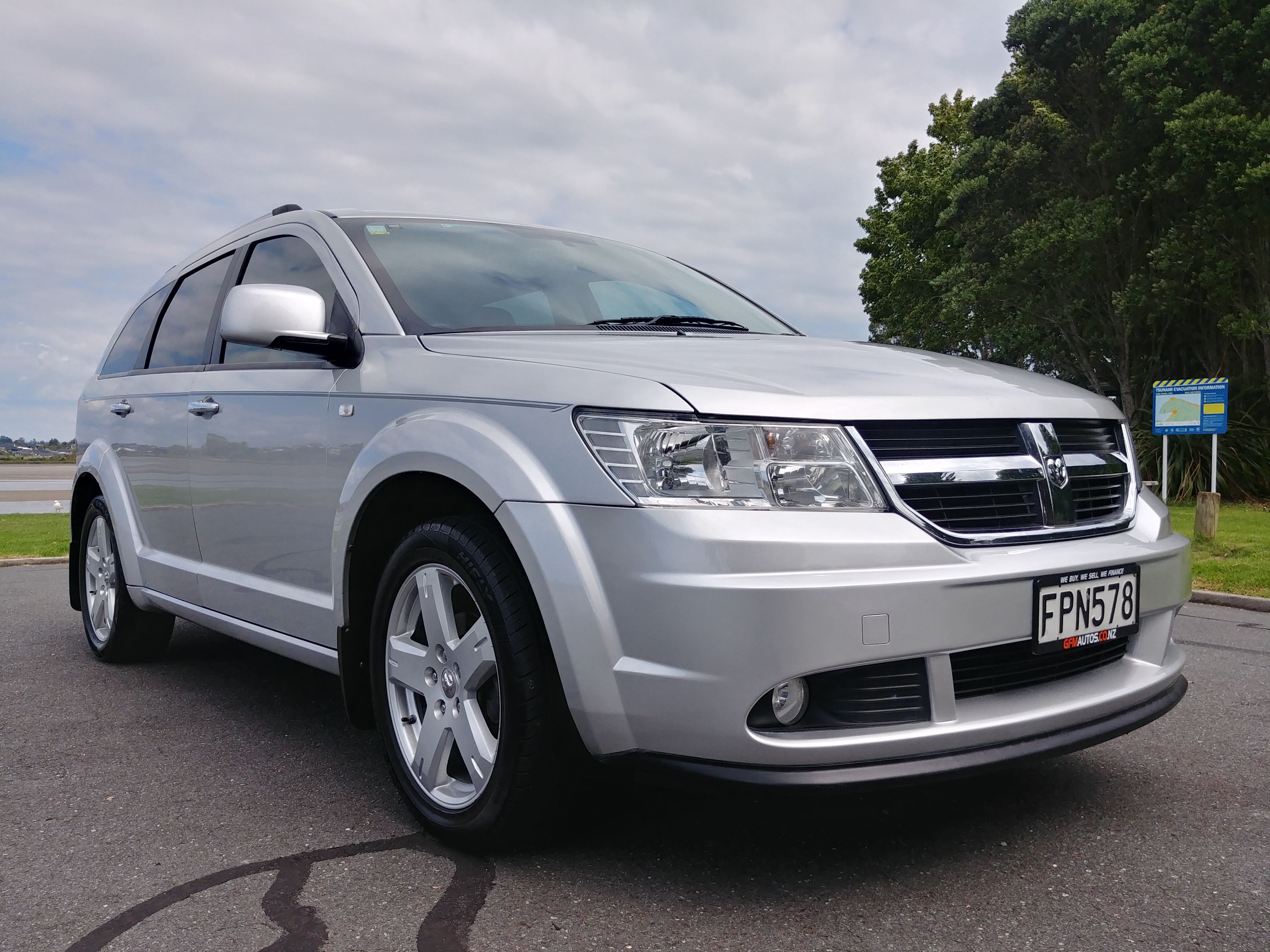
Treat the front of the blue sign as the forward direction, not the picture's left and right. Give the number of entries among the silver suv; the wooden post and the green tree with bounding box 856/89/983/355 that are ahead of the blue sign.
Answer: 2

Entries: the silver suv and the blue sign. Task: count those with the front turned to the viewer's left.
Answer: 0

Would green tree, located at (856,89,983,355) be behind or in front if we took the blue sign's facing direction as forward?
behind

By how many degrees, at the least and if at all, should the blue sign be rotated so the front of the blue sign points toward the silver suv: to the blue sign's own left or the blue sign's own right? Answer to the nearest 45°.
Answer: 0° — it already faces it

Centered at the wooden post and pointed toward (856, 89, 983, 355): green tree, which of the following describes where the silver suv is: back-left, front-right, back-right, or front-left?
back-left

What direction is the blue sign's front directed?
toward the camera

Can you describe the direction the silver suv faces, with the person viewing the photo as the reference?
facing the viewer and to the right of the viewer

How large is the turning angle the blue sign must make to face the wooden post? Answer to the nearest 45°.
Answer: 0° — it already faces it

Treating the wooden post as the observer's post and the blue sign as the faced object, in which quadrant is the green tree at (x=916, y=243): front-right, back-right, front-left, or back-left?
front-left

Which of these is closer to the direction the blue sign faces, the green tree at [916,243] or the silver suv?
the silver suv

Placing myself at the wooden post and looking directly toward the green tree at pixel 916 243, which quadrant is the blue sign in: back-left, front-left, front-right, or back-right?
front-right

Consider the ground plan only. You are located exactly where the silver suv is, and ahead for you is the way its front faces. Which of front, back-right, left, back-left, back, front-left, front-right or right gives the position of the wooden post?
left
